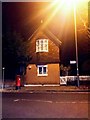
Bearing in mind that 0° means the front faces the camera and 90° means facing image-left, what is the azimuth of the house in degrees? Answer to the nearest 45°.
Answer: approximately 0°
